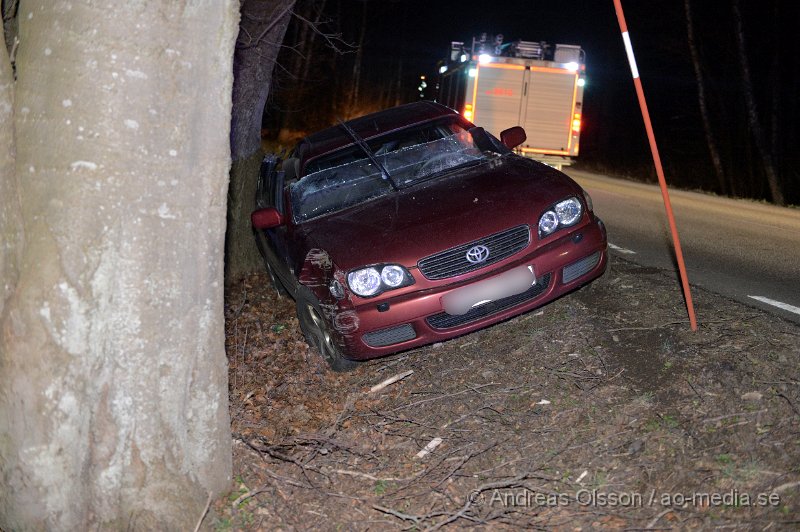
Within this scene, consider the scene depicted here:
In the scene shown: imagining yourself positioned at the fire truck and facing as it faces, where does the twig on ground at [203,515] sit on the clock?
The twig on ground is roughly at 6 o'clock from the fire truck.

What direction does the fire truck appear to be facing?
away from the camera

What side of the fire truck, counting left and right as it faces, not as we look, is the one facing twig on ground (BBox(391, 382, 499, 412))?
back

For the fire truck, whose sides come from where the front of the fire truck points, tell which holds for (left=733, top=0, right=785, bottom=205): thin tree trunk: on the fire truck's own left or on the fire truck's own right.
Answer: on the fire truck's own right

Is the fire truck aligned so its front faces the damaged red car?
no

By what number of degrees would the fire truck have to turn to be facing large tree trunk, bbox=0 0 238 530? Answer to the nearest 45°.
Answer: approximately 180°

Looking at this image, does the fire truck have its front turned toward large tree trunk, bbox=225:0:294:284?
no

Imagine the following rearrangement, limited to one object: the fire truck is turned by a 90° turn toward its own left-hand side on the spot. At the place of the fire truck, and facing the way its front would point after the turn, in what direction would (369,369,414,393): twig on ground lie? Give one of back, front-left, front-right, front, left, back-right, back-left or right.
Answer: left
